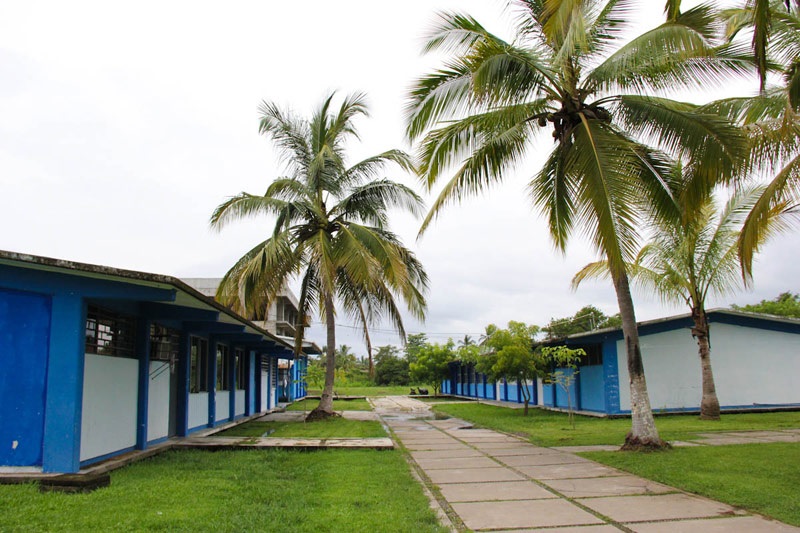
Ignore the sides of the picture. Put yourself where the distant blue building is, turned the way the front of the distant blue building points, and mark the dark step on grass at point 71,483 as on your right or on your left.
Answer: on your left

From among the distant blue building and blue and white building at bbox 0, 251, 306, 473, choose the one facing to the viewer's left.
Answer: the distant blue building

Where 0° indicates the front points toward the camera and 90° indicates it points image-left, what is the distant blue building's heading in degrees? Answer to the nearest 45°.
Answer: approximately 90°

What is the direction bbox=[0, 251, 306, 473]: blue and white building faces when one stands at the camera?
facing the viewer and to the right of the viewer

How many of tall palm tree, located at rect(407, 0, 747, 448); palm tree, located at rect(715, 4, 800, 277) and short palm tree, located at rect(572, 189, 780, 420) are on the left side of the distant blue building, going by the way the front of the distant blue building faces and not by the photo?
3

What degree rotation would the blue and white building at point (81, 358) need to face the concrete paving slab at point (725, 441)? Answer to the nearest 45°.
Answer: approximately 45° to its left

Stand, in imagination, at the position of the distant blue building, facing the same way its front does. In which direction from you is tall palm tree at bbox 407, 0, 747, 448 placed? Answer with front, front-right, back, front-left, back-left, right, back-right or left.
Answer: left

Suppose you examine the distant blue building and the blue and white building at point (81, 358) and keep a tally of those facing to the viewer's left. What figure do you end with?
1

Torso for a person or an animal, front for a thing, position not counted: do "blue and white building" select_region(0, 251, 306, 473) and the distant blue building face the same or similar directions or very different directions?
very different directions
